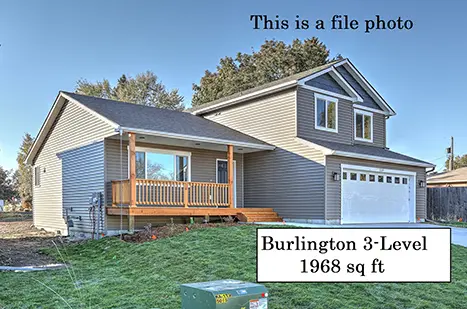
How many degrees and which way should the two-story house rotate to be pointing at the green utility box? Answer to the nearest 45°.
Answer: approximately 45° to its right

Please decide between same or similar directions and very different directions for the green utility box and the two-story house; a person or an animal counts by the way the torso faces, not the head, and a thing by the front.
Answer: same or similar directions

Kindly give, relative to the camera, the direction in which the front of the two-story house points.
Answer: facing the viewer and to the right of the viewer

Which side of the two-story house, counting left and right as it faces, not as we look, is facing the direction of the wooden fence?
left

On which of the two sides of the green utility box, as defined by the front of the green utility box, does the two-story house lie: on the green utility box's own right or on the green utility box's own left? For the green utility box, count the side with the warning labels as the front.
on the green utility box's own left

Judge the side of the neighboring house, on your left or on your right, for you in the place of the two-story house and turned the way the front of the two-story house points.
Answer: on your left

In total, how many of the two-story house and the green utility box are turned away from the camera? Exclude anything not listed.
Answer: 0
